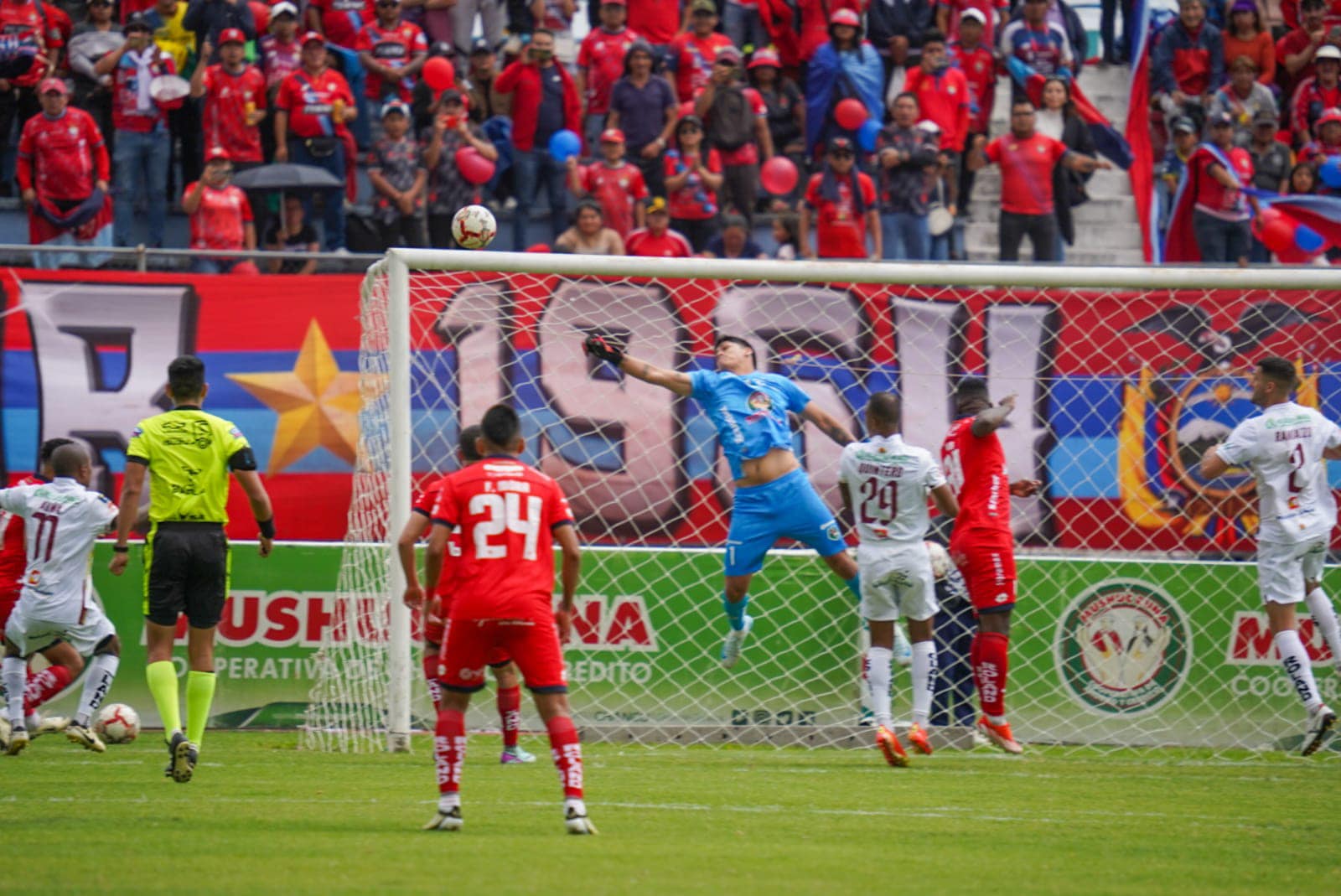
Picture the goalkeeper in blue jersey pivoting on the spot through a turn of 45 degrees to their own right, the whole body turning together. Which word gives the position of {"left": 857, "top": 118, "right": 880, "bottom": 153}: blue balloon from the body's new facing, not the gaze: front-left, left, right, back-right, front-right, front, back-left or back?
back-right

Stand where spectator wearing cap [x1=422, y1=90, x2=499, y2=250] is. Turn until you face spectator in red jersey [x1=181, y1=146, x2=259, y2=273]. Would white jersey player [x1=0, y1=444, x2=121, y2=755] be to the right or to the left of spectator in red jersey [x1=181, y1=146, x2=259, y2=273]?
left

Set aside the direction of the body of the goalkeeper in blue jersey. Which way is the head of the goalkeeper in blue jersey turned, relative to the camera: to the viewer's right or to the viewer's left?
to the viewer's left

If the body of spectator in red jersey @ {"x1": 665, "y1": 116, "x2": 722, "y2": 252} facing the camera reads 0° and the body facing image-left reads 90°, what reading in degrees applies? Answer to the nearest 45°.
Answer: approximately 0°

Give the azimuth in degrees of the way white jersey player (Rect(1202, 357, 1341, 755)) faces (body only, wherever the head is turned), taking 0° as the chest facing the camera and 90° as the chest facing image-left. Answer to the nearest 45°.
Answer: approximately 135°
